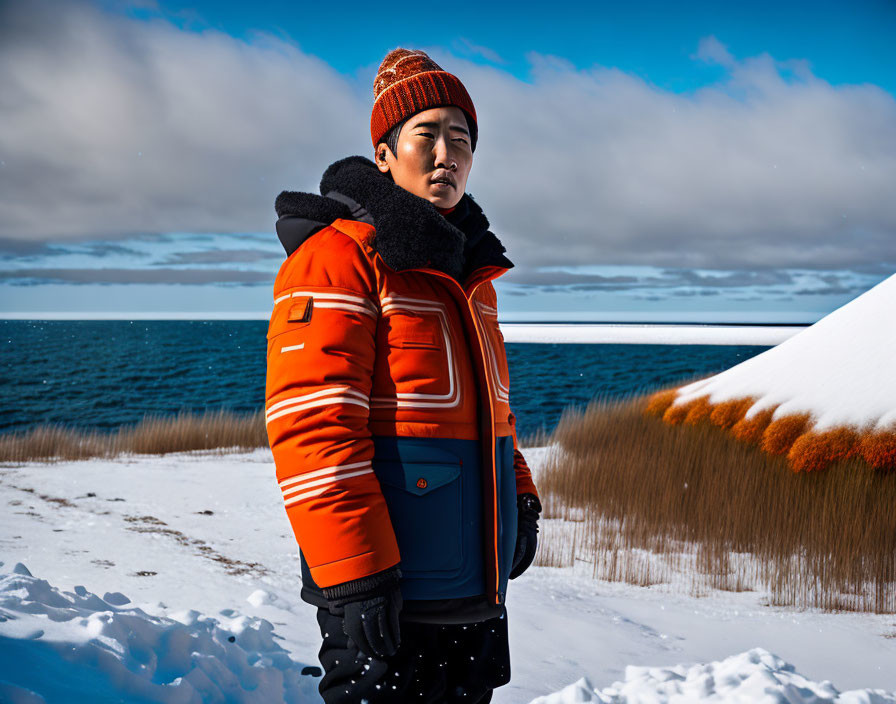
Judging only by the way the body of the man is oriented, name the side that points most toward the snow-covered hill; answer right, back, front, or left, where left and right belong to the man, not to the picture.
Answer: left

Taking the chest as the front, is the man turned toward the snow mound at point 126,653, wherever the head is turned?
no

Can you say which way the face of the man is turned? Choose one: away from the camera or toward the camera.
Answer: toward the camera

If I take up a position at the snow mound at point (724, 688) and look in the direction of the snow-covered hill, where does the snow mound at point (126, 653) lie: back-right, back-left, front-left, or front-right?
back-left

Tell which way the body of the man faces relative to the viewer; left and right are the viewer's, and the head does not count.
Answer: facing the viewer and to the right of the viewer

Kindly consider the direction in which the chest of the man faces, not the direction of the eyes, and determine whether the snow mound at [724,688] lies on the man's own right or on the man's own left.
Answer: on the man's own left
